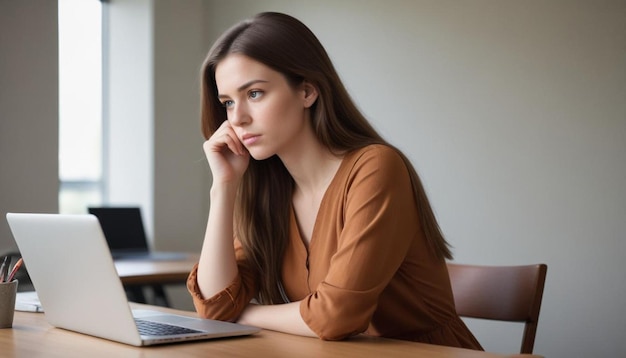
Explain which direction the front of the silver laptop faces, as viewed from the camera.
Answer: facing away from the viewer and to the right of the viewer

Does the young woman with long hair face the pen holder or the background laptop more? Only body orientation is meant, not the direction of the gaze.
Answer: the pen holder

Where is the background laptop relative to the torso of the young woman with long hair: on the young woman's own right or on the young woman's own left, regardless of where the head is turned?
on the young woman's own right

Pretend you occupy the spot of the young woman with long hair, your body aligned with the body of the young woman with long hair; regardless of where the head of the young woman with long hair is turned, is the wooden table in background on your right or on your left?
on your right

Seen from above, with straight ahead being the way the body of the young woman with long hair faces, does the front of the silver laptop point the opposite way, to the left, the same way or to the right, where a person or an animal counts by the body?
the opposite way

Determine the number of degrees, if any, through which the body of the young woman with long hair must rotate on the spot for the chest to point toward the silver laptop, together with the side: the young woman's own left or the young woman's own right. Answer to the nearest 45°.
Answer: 0° — they already face it
